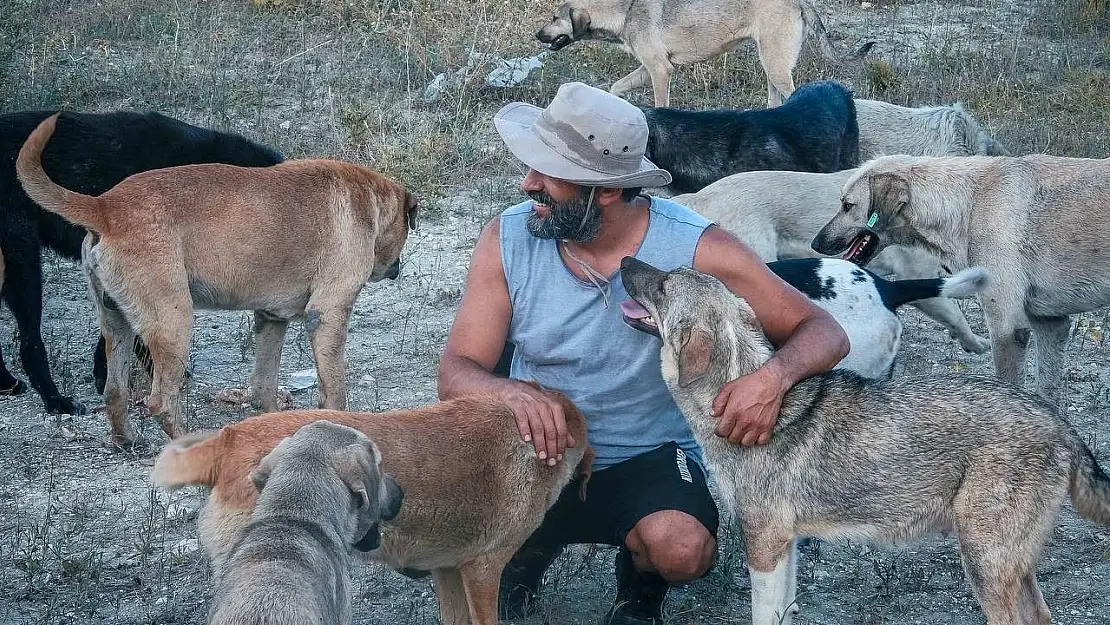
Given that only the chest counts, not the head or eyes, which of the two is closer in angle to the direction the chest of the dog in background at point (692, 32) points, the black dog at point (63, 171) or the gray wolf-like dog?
the black dog

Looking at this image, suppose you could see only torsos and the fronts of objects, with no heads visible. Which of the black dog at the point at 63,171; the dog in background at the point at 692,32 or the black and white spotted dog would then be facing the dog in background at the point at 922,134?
the black dog

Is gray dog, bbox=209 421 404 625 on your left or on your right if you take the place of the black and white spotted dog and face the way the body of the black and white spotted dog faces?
on your left

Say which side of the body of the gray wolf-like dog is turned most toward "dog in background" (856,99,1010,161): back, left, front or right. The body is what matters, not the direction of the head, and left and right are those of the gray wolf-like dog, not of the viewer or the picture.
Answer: right

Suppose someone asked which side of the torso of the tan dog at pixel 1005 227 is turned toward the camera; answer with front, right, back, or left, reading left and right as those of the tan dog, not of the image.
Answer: left

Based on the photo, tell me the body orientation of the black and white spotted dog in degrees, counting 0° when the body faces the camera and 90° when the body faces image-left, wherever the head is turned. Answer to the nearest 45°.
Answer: approximately 90°

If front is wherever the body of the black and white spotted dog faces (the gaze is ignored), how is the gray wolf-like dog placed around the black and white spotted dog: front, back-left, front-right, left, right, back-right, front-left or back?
left

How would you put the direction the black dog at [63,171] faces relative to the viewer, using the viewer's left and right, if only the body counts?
facing to the right of the viewer

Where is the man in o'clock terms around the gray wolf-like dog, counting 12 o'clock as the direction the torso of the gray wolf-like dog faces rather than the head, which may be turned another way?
The man is roughly at 12 o'clock from the gray wolf-like dog.

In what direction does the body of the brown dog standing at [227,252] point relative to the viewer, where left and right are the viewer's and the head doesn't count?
facing away from the viewer and to the right of the viewer
